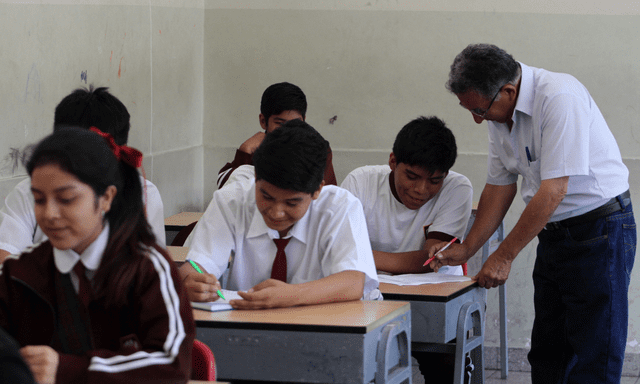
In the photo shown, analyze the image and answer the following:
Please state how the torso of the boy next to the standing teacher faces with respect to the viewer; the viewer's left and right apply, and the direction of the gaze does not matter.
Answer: facing the viewer

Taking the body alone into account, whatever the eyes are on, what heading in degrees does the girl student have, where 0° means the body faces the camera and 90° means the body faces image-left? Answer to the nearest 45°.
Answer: approximately 45°

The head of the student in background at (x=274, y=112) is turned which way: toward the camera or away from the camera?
toward the camera

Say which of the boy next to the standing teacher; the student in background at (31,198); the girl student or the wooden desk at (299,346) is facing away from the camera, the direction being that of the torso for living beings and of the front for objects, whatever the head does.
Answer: the wooden desk

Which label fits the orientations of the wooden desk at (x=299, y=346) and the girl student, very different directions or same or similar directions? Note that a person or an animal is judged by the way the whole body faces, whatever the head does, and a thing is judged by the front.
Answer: very different directions

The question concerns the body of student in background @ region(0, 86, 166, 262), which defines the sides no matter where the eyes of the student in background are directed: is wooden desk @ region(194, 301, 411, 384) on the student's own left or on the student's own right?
on the student's own left

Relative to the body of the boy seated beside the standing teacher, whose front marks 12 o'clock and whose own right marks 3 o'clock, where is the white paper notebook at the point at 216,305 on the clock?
The white paper notebook is roughly at 1 o'clock from the boy seated beside the standing teacher.

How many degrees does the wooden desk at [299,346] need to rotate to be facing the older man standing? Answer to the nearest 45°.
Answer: approximately 45° to its right

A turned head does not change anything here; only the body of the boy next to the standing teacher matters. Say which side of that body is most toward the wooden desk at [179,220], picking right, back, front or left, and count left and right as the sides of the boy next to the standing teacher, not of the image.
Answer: right

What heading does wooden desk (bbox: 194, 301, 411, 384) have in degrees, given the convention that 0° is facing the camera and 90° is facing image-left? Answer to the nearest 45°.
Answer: approximately 180°

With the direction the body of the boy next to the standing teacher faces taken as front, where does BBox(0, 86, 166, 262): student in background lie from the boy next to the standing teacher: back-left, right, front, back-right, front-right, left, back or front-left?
front-right
